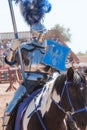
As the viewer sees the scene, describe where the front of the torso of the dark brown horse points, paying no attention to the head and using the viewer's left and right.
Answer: facing the viewer and to the right of the viewer
